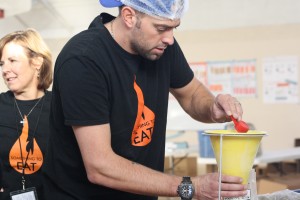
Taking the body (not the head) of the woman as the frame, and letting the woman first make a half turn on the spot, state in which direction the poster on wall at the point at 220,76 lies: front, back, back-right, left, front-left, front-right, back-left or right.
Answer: front-right

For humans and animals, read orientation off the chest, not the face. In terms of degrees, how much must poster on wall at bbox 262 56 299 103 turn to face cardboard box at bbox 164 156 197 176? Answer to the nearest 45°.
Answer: approximately 90° to its right

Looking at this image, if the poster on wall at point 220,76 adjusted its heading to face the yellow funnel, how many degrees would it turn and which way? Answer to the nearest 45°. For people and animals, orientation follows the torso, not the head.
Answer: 0° — it already faces it

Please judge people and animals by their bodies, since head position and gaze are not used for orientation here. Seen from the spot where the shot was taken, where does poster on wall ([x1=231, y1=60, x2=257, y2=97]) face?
facing the viewer

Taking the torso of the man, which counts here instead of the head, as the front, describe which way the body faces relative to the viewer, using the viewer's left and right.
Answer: facing the viewer and to the right of the viewer

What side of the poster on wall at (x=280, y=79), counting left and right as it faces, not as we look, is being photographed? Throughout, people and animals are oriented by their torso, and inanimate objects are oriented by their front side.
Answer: front

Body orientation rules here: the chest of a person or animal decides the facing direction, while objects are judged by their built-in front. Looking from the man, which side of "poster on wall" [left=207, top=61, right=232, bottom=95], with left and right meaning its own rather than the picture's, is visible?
front

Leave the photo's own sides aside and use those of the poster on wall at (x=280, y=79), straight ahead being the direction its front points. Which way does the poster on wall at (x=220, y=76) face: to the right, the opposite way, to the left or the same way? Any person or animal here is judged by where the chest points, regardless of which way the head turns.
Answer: the same way

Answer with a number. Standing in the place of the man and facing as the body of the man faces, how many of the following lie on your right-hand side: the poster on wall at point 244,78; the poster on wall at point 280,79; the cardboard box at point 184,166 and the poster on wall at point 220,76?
0

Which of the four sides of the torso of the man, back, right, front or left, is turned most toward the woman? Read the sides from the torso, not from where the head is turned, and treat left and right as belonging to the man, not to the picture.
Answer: back

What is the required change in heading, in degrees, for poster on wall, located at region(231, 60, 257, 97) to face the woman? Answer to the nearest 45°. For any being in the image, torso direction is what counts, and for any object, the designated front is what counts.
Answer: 0° — it already faces them

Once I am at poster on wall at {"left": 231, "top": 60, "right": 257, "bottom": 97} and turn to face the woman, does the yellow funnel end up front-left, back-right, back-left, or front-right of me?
front-left

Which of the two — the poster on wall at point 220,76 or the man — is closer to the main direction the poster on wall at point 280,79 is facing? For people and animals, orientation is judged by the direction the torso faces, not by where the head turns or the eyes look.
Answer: the man

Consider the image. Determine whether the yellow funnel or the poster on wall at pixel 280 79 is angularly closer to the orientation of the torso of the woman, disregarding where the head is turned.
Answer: the yellow funnel

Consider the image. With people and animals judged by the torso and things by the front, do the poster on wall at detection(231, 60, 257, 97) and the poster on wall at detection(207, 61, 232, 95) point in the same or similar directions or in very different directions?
same or similar directions

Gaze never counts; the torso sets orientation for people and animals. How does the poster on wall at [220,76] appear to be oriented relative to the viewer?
toward the camera

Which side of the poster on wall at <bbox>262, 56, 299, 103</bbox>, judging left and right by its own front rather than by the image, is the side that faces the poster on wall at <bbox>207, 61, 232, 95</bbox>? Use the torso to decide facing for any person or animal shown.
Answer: right
